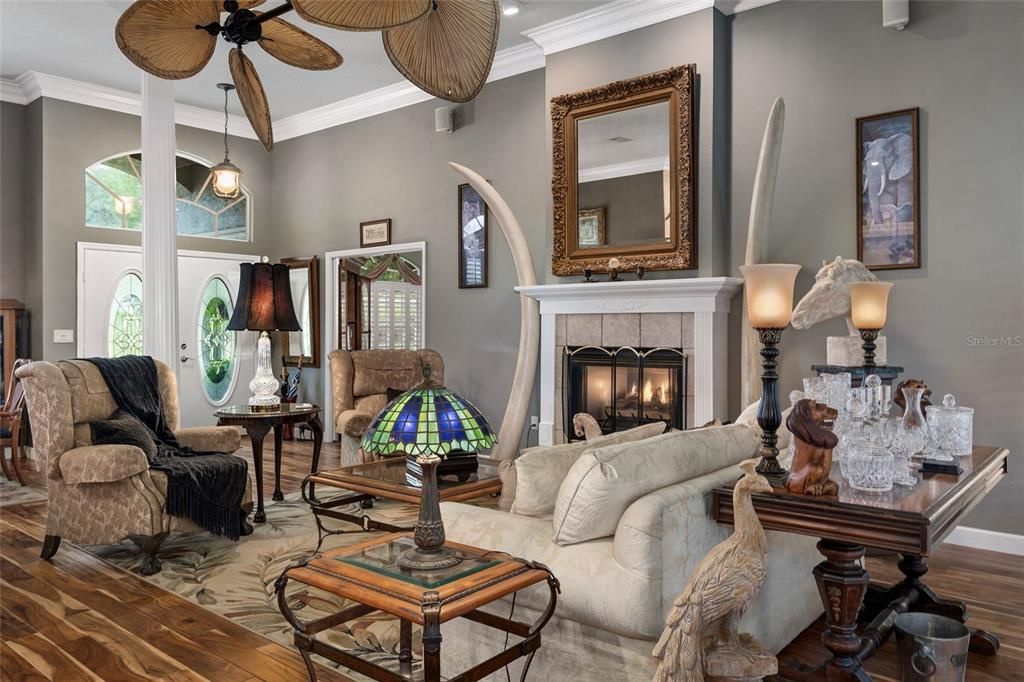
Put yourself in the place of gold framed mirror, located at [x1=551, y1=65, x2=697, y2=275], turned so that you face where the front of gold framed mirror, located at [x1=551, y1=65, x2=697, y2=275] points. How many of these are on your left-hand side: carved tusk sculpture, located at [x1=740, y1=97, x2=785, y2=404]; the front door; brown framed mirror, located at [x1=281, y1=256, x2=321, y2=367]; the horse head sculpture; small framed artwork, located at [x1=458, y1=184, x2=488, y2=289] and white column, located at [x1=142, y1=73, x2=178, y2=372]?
2

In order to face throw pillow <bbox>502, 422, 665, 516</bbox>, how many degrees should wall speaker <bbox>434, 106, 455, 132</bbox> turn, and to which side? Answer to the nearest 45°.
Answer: approximately 45° to its left

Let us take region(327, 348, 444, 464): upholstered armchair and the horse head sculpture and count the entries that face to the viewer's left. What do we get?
1

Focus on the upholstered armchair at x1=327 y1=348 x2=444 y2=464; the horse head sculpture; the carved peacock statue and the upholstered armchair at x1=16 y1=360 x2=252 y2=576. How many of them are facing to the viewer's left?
1

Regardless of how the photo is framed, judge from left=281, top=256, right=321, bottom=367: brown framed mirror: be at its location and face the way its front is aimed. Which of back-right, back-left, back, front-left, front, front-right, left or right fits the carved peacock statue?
front-left

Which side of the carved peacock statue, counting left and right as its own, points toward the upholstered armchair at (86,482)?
back

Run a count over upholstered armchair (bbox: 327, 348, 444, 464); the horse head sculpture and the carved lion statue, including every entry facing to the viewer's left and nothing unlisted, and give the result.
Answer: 1

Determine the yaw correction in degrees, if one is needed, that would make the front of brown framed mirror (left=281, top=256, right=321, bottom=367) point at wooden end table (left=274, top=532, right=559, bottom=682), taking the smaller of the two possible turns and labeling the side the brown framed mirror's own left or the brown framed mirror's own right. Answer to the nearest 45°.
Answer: approximately 45° to the brown framed mirror's own left

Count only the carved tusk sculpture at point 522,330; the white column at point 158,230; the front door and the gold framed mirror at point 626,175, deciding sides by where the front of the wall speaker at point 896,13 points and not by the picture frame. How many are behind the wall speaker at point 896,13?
0

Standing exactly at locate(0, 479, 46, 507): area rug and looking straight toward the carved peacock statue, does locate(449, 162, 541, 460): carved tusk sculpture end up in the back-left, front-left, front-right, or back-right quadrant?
front-left

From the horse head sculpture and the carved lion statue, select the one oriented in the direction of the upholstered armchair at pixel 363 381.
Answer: the horse head sculpture

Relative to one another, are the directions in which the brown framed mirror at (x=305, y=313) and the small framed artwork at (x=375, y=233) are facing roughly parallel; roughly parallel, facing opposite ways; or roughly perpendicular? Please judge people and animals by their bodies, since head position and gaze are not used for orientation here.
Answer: roughly parallel

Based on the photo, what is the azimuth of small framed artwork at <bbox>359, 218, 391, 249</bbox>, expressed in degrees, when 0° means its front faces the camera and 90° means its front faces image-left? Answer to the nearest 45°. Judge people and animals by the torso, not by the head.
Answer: approximately 45°

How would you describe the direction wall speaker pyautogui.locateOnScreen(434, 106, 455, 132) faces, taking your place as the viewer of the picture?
facing the viewer and to the left of the viewer

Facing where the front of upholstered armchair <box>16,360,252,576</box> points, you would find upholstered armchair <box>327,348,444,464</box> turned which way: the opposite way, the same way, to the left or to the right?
the same way

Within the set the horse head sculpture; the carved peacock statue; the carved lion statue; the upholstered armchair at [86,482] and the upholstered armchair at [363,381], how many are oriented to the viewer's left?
1

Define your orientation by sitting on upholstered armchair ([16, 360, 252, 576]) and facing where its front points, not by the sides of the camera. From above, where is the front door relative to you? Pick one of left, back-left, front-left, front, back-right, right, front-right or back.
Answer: back-left

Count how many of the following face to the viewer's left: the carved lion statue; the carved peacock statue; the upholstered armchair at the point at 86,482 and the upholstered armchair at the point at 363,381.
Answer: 0

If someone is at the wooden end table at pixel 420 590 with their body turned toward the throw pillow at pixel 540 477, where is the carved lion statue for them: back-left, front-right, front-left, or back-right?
front-right

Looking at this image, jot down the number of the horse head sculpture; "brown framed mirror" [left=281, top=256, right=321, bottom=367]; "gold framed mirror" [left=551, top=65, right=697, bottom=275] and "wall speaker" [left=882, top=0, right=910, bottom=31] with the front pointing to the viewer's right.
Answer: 0
